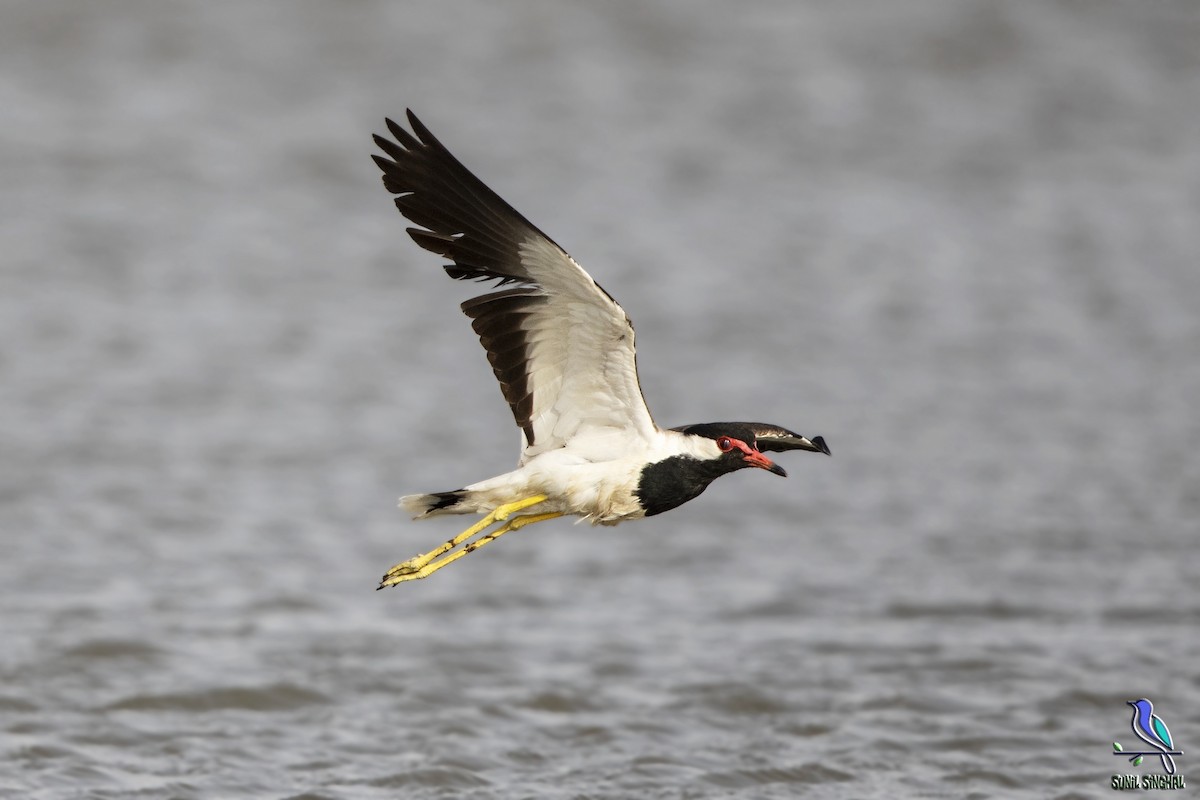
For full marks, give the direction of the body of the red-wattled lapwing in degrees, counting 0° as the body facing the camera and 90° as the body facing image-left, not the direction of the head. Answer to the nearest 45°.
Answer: approximately 270°
